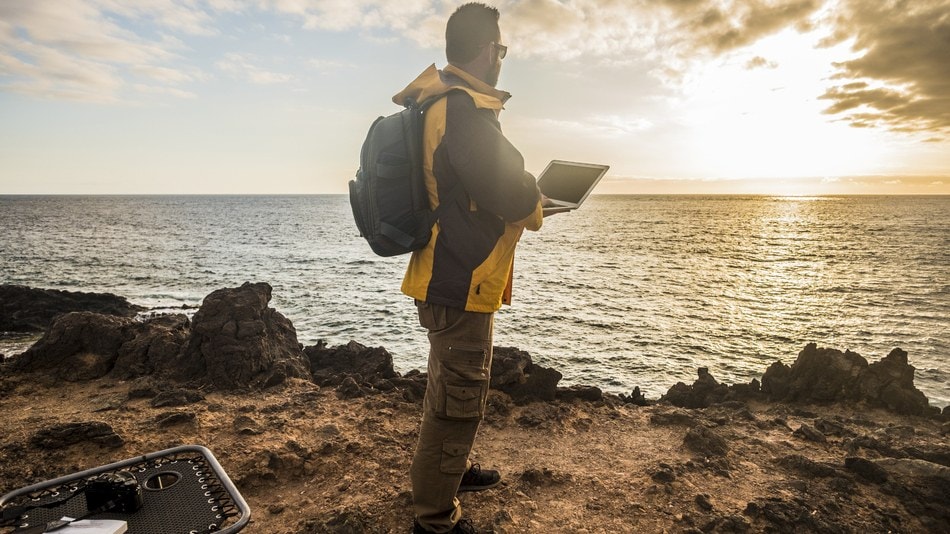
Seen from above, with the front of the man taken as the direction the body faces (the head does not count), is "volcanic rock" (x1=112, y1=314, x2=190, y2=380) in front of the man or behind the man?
behind

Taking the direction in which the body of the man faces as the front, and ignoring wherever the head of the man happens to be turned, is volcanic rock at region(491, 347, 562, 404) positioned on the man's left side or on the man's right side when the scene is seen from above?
on the man's left side

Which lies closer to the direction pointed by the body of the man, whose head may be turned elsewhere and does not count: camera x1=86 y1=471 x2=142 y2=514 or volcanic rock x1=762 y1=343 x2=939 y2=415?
the volcanic rock

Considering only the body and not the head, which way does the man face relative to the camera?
to the viewer's right

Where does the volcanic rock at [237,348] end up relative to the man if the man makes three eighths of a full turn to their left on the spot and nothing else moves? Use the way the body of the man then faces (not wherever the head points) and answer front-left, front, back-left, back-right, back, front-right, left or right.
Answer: front

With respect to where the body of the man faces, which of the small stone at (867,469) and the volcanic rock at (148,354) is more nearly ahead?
the small stone

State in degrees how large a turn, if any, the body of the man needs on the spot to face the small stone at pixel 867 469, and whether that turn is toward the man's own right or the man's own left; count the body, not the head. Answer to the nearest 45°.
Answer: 0° — they already face it

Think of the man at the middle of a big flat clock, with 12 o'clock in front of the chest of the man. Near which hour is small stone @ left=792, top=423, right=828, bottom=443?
The small stone is roughly at 11 o'clock from the man.

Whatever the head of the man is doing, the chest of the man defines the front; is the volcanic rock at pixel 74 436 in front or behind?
behind

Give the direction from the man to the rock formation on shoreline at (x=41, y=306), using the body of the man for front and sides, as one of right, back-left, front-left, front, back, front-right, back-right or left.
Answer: back-left

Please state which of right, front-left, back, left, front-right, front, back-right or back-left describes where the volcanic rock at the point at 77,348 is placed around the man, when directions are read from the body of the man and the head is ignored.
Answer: back-left
